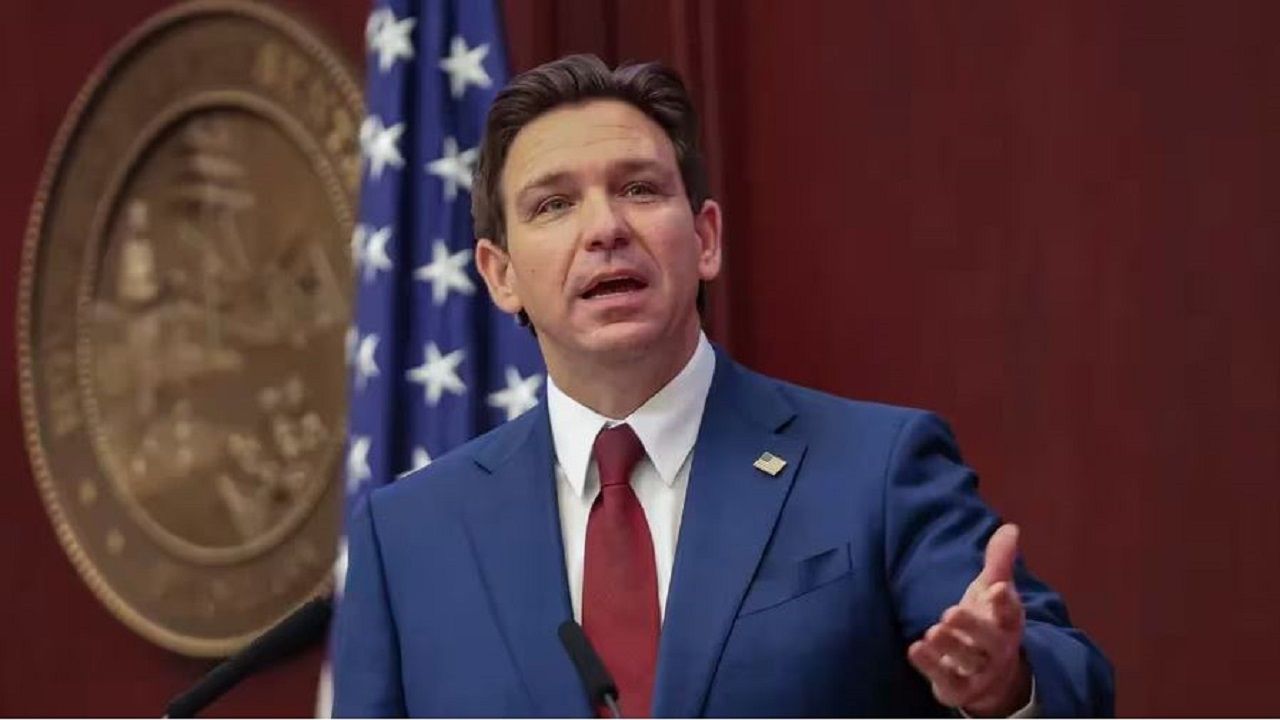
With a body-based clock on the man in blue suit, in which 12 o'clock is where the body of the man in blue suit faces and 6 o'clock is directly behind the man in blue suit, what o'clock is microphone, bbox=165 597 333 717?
The microphone is roughly at 3 o'clock from the man in blue suit.

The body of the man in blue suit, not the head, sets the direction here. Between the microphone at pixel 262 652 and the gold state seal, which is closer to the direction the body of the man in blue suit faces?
the microphone

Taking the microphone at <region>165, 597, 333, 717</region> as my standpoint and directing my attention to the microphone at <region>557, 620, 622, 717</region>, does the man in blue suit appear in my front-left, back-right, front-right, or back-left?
front-left

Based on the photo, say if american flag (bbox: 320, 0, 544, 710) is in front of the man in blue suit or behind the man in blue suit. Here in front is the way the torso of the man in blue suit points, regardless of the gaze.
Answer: behind

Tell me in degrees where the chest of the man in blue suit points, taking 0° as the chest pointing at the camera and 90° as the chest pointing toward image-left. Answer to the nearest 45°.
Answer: approximately 0°

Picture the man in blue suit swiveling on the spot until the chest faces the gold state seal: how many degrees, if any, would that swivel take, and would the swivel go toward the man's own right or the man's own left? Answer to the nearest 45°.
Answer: approximately 135° to the man's own right

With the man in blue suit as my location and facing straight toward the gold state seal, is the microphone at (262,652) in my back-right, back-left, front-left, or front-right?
front-left
